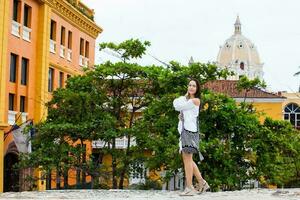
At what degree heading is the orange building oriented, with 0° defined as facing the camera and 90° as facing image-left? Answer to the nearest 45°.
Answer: approximately 315°
